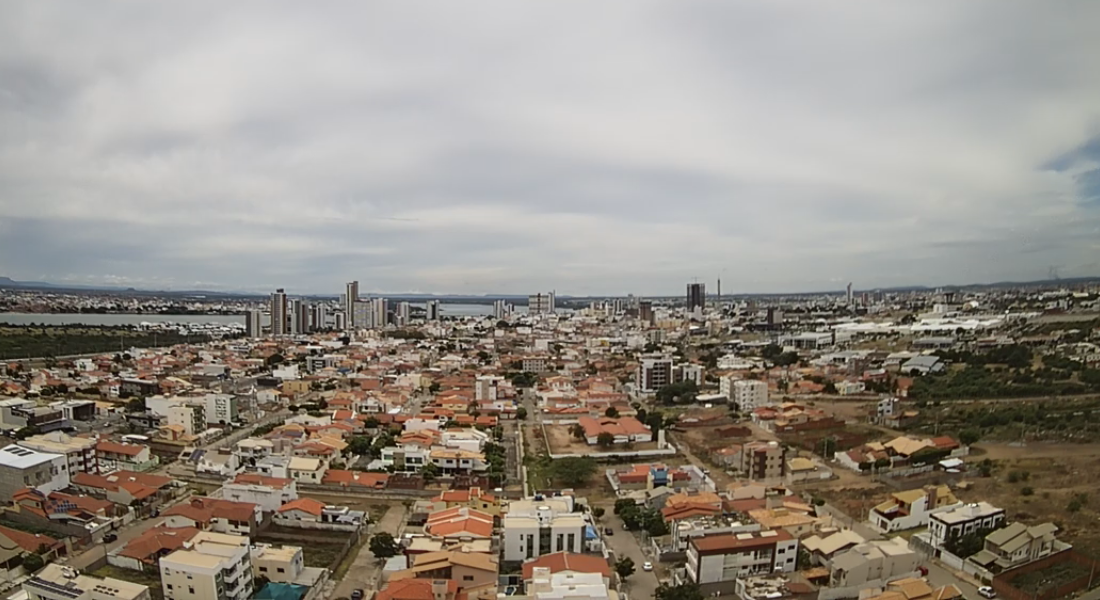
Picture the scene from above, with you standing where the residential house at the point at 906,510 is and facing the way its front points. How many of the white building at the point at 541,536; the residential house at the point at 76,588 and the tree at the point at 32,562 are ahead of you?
3

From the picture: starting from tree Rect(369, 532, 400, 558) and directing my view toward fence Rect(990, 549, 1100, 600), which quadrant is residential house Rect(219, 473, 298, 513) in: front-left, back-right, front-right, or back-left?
back-left

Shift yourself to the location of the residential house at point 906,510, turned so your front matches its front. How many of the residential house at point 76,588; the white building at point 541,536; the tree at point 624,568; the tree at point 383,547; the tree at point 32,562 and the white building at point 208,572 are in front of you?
6

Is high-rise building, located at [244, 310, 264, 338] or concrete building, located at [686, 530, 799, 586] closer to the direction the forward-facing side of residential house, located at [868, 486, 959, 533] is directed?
the concrete building

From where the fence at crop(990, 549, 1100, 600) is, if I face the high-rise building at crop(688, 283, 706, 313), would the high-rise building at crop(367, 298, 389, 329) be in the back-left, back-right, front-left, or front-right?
front-left

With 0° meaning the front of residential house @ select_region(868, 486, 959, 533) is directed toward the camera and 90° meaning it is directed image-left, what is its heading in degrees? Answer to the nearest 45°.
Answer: approximately 45°

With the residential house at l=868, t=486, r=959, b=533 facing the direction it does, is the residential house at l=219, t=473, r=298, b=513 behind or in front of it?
in front

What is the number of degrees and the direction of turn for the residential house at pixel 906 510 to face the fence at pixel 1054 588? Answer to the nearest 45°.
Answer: approximately 90° to its left

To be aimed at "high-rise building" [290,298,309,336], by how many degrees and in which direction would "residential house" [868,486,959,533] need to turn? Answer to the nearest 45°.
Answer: approximately 90° to its right

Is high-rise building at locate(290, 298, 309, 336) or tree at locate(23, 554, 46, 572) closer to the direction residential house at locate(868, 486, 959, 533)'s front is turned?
the tree

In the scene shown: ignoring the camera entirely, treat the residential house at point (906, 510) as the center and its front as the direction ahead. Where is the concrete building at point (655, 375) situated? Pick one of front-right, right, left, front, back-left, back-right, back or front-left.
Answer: right

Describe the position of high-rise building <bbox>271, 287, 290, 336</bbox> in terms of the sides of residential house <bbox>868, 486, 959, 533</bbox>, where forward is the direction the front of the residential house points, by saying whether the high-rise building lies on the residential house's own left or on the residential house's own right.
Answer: on the residential house's own right

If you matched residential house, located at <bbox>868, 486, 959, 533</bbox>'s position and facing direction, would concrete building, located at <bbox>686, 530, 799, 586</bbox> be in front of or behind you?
in front

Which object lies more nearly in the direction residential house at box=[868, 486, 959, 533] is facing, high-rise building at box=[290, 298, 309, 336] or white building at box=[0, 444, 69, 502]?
the white building

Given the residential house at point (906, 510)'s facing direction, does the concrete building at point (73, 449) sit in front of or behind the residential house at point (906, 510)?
in front

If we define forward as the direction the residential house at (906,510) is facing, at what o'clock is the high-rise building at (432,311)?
The high-rise building is roughly at 3 o'clock from the residential house.
